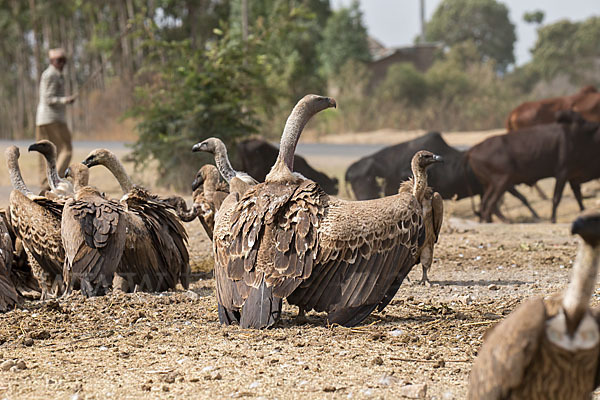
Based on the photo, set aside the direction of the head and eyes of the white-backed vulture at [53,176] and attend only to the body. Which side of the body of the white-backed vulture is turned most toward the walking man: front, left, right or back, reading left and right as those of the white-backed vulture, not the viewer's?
right

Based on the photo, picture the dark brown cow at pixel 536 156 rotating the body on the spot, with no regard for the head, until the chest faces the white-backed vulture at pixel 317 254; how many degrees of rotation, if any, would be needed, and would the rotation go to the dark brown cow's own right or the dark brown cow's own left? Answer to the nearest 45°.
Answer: approximately 90° to the dark brown cow's own right

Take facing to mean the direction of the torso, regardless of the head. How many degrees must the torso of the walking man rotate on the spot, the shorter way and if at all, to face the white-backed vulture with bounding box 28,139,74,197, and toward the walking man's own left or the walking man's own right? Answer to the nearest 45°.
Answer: approximately 90° to the walking man's own right

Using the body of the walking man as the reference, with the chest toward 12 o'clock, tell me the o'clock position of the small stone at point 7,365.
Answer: The small stone is roughly at 3 o'clock from the walking man.

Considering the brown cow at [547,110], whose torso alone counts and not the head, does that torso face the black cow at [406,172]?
no

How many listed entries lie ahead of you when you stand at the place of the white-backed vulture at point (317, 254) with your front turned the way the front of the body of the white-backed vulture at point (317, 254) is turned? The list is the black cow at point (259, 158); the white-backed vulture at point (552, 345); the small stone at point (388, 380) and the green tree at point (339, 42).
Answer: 2

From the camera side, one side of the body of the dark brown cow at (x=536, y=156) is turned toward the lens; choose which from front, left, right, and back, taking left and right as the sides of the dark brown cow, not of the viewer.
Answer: right

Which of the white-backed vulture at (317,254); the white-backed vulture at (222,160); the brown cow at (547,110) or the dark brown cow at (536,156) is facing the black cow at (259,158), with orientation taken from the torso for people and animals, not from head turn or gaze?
the white-backed vulture at (317,254)

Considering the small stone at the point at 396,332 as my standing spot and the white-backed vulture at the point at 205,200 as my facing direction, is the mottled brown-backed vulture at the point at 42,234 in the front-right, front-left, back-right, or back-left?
front-left

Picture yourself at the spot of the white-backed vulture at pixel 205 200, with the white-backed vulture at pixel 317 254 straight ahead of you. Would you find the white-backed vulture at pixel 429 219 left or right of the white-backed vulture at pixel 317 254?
left

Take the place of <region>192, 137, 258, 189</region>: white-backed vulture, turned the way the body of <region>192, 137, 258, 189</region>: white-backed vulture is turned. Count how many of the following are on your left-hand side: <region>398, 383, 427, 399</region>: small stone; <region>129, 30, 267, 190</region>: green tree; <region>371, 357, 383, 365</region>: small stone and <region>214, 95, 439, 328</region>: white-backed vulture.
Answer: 3

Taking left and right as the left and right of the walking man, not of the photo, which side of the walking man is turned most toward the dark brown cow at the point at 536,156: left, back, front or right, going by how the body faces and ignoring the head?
front

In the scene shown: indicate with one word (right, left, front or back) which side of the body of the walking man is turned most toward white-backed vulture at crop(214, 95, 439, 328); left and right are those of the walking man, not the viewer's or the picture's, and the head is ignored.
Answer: right

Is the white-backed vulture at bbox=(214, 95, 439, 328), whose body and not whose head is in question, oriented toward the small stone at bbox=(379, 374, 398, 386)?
no

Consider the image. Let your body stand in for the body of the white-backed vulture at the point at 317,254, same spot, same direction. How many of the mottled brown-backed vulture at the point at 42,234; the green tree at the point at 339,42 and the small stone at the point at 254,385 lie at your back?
1

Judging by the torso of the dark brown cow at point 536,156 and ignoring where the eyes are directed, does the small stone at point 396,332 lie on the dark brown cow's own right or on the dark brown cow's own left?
on the dark brown cow's own right

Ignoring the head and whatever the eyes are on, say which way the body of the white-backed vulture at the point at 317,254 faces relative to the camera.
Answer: away from the camera

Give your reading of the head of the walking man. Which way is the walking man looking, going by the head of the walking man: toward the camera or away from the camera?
toward the camera

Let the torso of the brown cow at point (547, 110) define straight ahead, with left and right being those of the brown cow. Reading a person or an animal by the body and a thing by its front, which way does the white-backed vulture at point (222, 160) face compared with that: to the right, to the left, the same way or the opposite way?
the opposite way
